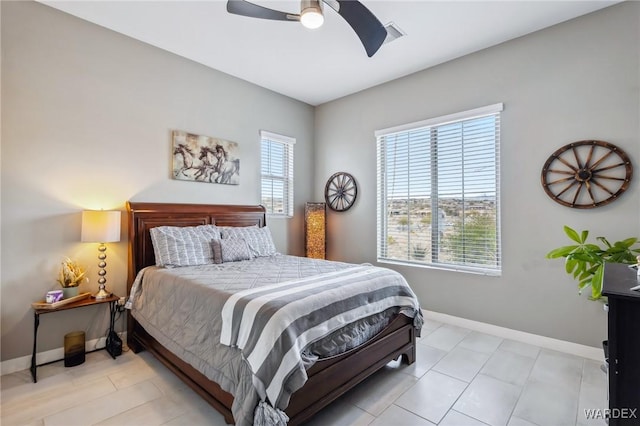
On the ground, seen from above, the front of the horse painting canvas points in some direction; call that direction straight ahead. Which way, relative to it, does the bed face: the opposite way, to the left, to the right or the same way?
the same way

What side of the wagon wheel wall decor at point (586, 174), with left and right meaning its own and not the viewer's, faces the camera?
front

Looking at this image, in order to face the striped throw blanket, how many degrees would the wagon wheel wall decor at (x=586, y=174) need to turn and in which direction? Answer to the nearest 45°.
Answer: approximately 45° to its right

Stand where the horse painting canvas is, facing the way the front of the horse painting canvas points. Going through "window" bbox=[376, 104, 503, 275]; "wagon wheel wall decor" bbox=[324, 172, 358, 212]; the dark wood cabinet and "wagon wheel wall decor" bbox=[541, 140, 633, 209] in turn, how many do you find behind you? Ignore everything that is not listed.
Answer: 0

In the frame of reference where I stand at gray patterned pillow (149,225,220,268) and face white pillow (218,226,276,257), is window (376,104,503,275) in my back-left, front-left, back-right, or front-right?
front-right

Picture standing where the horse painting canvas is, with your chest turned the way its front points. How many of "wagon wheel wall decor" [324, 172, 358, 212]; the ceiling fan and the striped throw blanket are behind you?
0

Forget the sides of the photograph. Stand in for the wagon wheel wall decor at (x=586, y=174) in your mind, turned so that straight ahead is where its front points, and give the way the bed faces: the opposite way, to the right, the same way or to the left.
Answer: to the left

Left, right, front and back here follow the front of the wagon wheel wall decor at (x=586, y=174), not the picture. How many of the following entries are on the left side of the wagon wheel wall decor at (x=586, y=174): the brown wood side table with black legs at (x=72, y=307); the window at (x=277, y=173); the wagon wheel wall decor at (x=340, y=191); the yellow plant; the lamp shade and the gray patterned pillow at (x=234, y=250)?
0

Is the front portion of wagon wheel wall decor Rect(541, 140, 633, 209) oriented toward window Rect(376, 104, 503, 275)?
no

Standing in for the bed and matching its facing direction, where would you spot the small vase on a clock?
The small vase is roughly at 5 o'clock from the bed.

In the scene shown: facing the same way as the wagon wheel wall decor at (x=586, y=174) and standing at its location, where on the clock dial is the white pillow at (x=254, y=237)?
The white pillow is roughly at 2 o'clock from the wagon wheel wall decor.

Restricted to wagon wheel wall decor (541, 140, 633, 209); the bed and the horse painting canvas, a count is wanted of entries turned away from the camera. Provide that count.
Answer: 0

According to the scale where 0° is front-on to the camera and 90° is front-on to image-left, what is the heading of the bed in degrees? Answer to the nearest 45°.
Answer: approximately 315°

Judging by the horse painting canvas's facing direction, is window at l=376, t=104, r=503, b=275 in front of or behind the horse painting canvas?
in front

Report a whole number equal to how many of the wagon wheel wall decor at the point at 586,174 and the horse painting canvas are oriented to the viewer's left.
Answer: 0

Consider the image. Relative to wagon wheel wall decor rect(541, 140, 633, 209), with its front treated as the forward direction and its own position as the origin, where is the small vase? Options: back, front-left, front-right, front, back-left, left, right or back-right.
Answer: front-right

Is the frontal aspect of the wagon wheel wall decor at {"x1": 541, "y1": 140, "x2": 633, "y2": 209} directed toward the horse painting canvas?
no

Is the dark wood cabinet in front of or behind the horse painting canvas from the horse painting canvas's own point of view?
in front

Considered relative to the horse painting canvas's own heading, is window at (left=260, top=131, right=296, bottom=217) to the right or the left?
on its left

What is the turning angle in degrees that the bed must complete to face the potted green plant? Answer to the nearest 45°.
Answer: approximately 45° to its left

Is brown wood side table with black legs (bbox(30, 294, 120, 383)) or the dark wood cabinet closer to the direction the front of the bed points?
the dark wood cabinet
